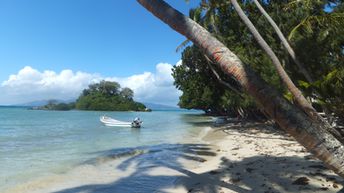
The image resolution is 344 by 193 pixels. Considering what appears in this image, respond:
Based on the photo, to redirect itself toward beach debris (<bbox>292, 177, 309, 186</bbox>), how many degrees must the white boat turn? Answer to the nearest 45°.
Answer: approximately 90° to its left

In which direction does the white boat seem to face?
to the viewer's left
